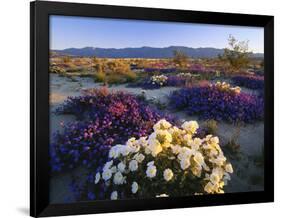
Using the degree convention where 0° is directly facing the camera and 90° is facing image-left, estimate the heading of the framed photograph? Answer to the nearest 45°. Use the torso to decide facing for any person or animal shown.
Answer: approximately 315°
